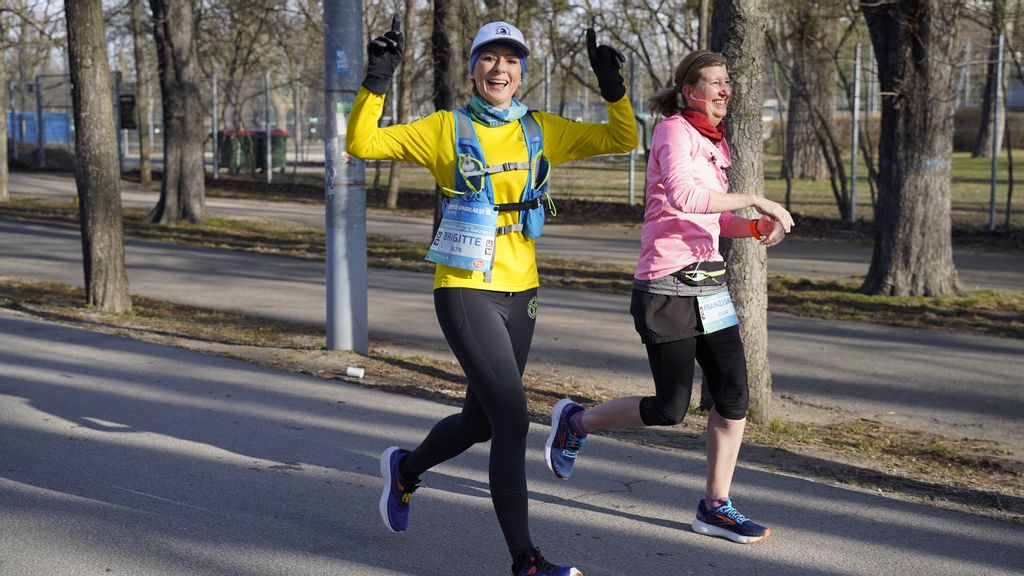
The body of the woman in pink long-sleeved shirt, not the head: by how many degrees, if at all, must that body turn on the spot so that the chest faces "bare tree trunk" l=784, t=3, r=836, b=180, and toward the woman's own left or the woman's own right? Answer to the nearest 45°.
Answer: approximately 135° to the woman's own left

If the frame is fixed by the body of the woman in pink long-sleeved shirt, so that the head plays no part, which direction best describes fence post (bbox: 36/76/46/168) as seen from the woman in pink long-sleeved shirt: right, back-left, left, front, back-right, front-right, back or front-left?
back

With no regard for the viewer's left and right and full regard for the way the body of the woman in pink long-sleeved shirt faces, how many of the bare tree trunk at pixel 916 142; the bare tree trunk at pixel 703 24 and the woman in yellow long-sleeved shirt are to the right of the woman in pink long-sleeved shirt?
1

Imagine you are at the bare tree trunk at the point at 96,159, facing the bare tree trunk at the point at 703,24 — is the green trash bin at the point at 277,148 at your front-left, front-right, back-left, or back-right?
front-left
